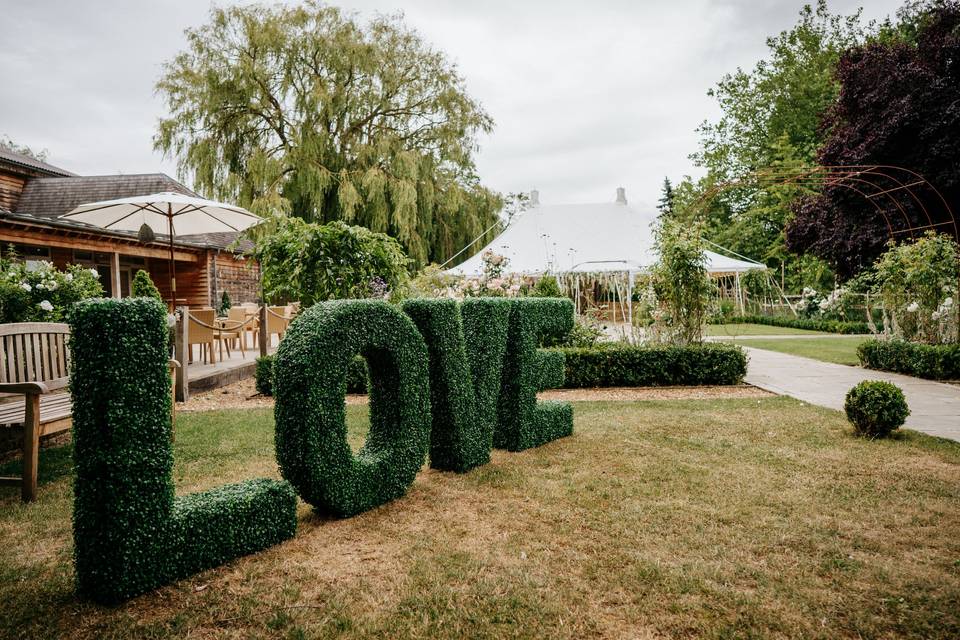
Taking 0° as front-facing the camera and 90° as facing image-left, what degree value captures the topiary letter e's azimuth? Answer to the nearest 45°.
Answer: approximately 315°

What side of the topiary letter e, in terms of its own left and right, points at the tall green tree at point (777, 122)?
left

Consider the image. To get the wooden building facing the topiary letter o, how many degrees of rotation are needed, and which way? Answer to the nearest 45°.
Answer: approximately 45° to its right

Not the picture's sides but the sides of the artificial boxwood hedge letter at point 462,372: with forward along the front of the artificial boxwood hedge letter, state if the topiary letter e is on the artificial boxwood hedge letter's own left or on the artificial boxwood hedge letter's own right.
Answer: on the artificial boxwood hedge letter's own left

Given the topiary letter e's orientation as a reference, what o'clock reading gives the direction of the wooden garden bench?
The wooden garden bench is roughly at 4 o'clock from the topiary letter e.

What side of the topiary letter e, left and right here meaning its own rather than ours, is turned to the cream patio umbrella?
back

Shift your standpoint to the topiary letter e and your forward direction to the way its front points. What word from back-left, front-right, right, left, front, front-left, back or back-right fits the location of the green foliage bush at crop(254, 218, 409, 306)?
back

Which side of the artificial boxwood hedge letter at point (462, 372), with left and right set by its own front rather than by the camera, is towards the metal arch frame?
left

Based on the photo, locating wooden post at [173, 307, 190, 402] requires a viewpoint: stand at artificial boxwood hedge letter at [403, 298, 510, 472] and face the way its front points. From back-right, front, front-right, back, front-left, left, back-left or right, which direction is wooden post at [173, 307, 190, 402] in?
back

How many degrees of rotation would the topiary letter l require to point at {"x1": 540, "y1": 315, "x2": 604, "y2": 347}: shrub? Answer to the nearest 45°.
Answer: approximately 90° to its left

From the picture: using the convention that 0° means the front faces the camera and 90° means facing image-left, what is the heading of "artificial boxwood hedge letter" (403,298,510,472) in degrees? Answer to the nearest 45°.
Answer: approximately 315°
